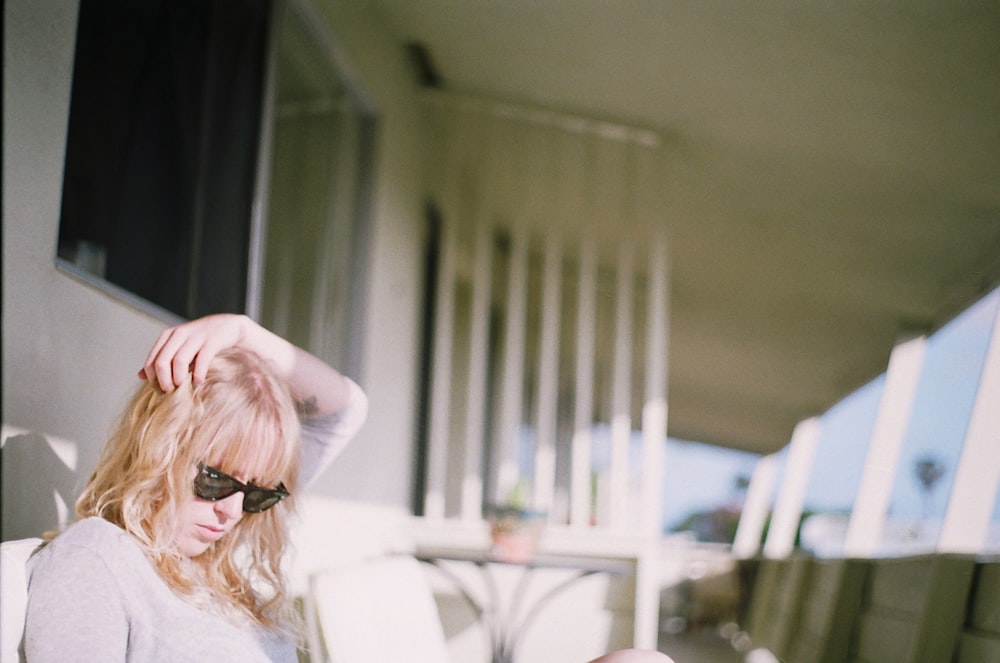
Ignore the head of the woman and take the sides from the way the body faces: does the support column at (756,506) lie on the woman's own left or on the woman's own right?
on the woman's own left

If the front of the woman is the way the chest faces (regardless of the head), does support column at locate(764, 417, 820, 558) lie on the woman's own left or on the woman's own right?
on the woman's own left

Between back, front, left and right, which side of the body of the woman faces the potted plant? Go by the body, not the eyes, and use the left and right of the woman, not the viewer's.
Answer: left

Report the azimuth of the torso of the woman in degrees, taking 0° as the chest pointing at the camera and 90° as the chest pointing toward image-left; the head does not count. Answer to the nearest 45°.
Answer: approximately 315°

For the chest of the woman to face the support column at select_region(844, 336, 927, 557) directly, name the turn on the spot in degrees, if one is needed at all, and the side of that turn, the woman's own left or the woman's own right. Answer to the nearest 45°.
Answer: approximately 90° to the woman's own left
